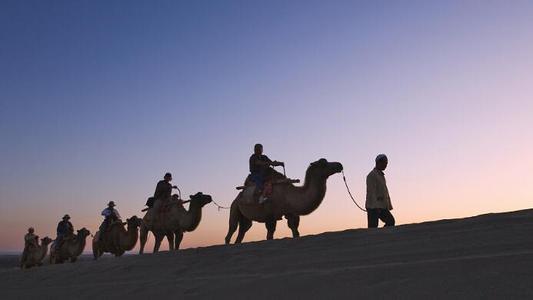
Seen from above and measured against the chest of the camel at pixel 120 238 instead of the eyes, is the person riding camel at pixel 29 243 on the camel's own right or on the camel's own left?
on the camel's own left

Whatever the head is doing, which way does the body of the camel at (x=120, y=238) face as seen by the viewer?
to the viewer's right

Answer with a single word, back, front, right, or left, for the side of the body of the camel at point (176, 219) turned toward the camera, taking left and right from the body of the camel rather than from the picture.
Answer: right

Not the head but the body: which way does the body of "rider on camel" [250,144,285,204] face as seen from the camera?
to the viewer's right

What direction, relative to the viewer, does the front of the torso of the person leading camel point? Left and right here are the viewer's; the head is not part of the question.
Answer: facing to the right of the viewer

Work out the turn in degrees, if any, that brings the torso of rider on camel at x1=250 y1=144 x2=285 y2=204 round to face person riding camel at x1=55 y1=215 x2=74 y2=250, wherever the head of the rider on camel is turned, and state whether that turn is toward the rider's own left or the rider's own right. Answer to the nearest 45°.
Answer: approximately 135° to the rider's own left

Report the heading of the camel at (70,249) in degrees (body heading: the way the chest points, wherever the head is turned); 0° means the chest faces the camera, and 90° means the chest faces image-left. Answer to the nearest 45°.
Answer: approximately 270°

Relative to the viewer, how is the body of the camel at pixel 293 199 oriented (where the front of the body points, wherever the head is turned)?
to the viewer's right

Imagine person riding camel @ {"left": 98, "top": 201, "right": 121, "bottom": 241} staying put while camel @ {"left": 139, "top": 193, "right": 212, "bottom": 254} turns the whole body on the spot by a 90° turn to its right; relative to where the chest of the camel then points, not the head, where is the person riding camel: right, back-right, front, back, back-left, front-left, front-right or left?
back-right

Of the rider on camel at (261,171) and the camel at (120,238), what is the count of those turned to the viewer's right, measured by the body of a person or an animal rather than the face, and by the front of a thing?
2

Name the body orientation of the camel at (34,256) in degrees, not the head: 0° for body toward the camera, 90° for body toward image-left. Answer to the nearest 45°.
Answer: approximately 270°

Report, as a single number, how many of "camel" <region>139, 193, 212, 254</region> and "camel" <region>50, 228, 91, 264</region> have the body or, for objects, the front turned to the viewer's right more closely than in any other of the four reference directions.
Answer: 2
